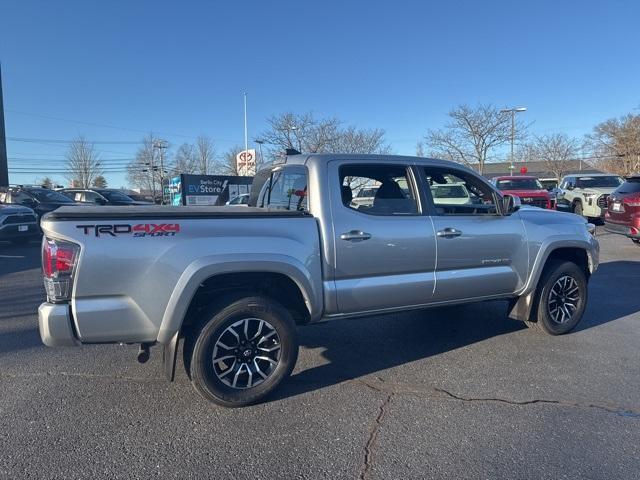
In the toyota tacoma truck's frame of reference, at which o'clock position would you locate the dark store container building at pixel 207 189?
The dark store container building is roughly at 10 o'clock from the toyota tacoma truck.

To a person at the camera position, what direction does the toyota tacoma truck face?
facing away from the viewer and to the right of the viewer

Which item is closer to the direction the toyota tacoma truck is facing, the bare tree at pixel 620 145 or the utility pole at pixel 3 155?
the bare tree
